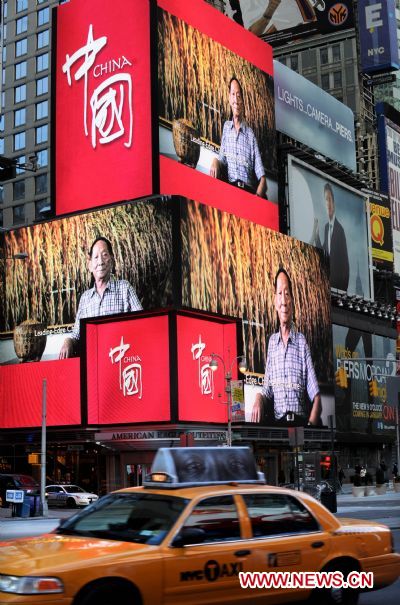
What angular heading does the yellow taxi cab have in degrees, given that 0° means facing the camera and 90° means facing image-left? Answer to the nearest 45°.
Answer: approximately 45°

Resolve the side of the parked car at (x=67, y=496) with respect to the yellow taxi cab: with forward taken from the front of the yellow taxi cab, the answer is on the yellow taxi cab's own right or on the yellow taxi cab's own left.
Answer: on the yellow taxi cab's own right
